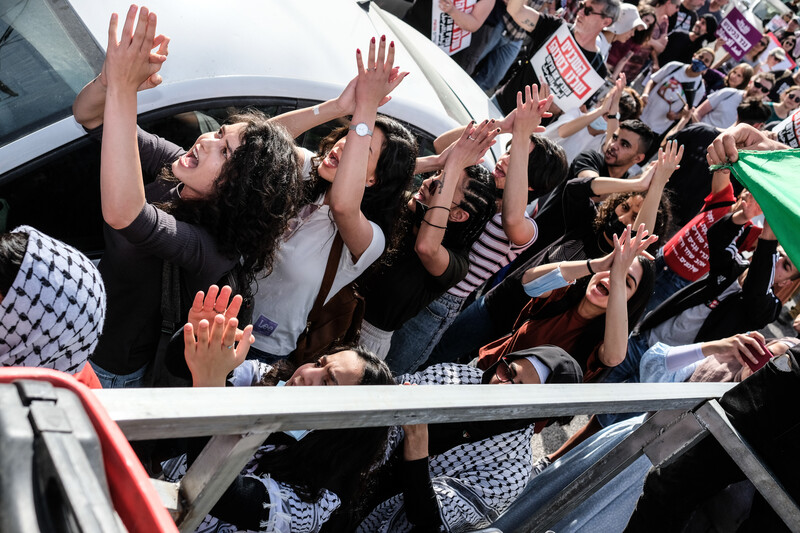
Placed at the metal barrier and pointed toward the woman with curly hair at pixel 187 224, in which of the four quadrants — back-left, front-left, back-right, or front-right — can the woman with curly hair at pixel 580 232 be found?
front-right

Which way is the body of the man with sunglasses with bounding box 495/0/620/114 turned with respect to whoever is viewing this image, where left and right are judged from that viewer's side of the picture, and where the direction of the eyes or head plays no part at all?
facing the viewer and to the left of the viewer

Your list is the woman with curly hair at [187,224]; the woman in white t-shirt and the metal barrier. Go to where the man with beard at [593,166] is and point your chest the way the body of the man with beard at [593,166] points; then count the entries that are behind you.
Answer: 0

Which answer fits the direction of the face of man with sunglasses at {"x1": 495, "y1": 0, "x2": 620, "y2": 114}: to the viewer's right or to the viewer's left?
to the viewer's left

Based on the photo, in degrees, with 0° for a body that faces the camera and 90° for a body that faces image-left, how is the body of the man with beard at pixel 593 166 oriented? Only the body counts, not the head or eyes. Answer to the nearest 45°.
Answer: approximately 45°

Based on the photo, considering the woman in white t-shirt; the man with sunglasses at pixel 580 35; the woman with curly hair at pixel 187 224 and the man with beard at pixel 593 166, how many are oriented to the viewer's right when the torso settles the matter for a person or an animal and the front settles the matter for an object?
0

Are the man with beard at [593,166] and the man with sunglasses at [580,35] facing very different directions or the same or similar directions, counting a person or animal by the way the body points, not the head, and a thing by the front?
same or similar directions

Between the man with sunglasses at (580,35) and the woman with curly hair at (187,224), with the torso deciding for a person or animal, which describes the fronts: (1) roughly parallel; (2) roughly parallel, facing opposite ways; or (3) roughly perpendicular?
roughly parallel

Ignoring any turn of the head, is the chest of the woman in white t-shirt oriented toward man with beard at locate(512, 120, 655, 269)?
no

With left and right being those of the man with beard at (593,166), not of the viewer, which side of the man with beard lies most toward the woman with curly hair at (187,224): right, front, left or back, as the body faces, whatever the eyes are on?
front
